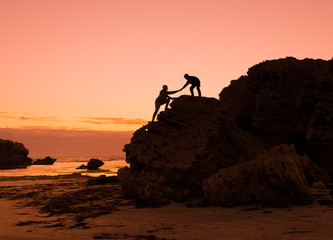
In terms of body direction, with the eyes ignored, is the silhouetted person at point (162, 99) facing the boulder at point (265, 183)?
no

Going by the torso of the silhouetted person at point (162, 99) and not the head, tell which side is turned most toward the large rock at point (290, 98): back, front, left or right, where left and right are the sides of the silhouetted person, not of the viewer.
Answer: front

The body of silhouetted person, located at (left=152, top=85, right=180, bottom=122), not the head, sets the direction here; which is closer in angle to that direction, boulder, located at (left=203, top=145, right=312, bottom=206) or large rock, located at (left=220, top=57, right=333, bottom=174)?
the large rock

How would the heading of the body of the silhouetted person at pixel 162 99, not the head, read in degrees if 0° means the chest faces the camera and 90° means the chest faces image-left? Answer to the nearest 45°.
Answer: approximately 270°
